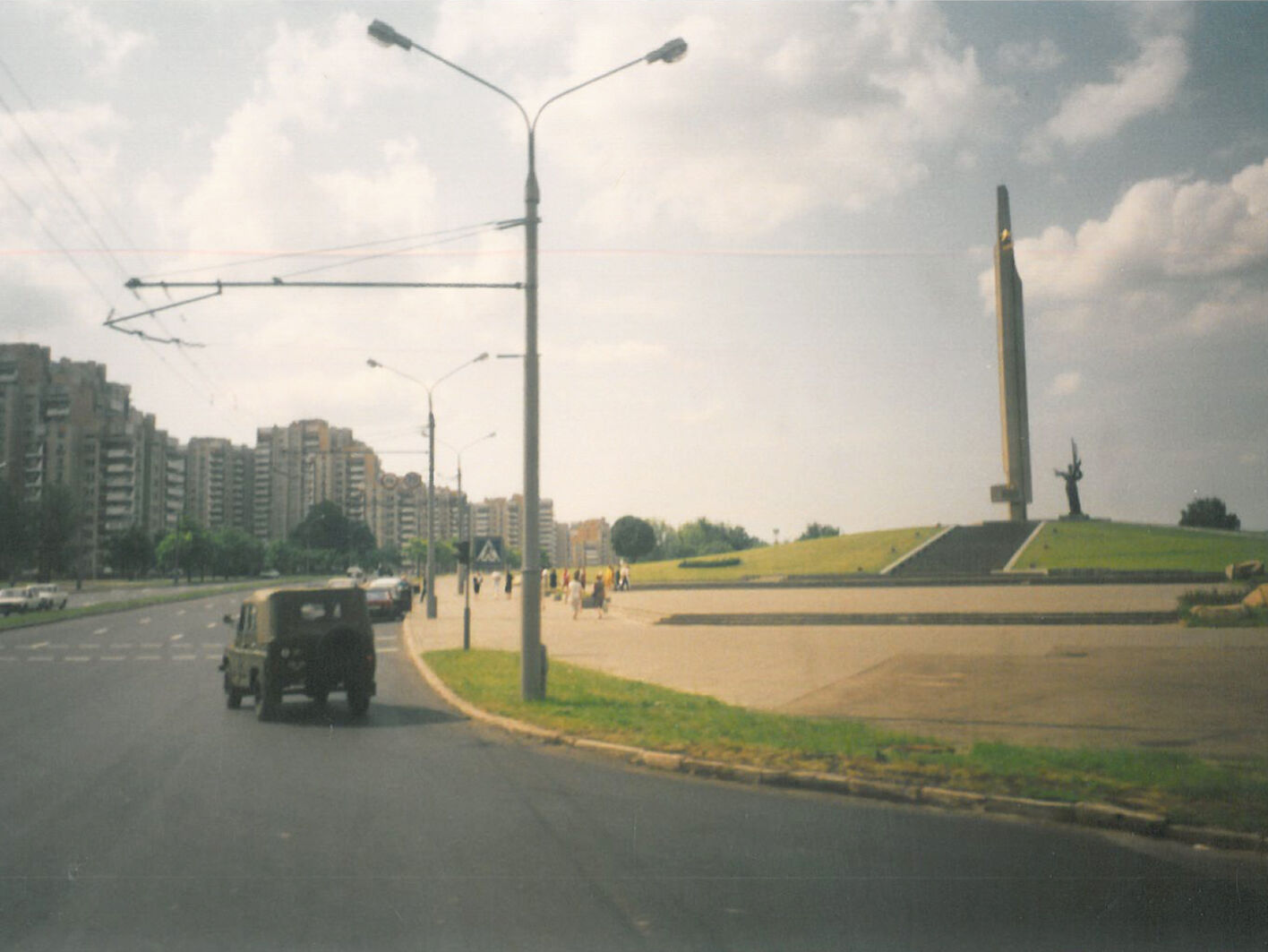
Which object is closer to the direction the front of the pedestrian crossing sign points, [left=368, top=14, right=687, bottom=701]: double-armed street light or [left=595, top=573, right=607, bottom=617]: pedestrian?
the double-armed street light

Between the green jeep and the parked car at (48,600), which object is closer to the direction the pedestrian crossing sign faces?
the green jeep

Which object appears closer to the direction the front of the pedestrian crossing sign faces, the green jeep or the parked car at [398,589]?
the green jeep

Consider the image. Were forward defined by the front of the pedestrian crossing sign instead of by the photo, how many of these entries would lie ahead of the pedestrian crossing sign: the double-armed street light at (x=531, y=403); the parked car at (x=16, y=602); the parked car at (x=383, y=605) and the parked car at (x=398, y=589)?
1

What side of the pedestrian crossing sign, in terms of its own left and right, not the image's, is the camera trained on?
front

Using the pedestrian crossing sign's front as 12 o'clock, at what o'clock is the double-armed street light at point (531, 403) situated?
The double-armed street light is roughly at 12 o'clock from the pedestrian crossing sign.

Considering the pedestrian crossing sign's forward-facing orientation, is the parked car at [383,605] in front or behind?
behind

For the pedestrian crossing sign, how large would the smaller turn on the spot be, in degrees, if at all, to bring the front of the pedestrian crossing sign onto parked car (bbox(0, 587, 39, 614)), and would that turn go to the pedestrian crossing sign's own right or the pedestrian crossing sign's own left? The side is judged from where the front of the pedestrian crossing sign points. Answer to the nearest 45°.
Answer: approximately 135° to the pedestrian crossing sign's own right

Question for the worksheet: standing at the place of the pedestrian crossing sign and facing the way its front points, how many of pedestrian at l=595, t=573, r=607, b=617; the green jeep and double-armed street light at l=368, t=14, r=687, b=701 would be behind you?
1

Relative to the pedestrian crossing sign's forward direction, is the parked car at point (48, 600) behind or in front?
behind
